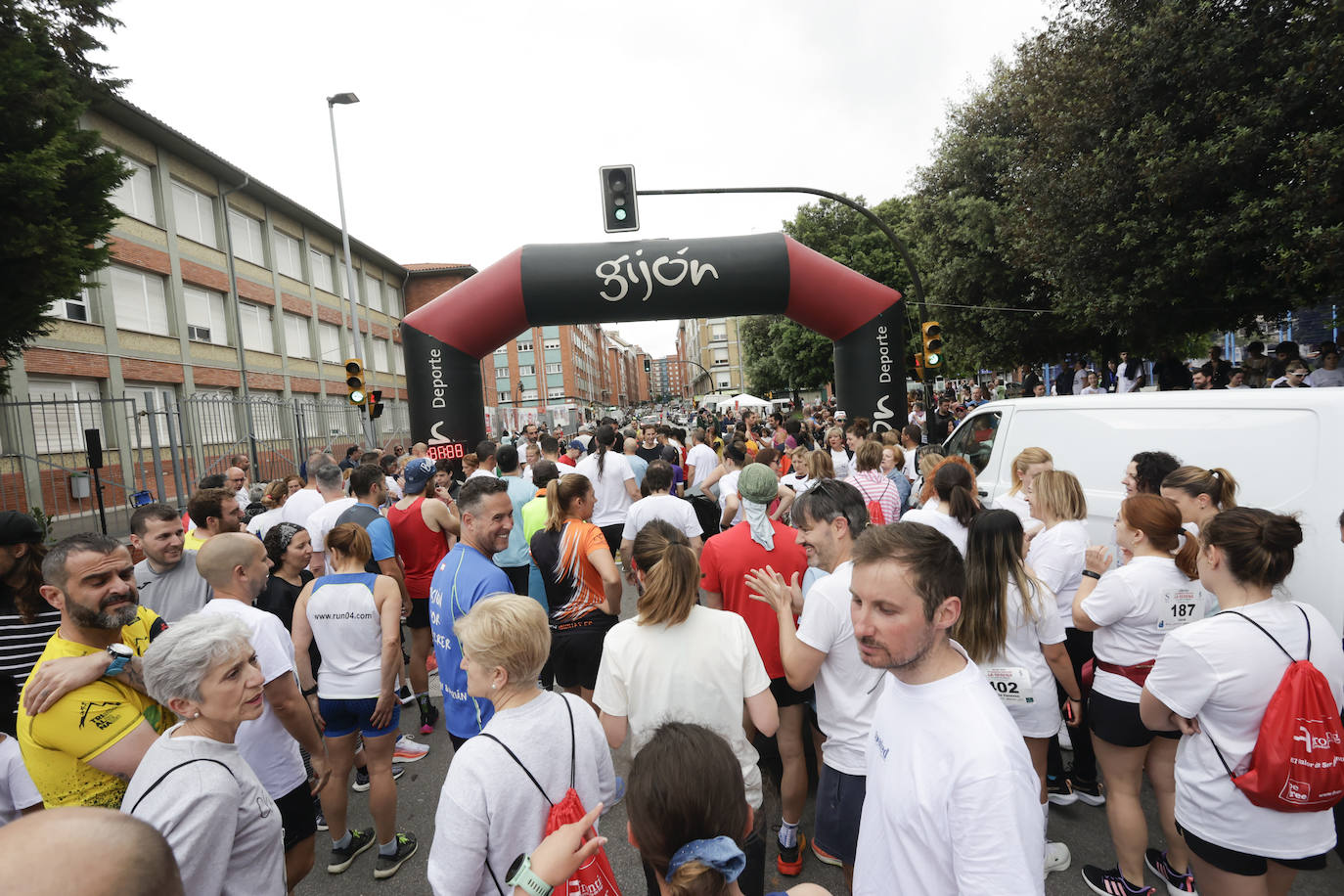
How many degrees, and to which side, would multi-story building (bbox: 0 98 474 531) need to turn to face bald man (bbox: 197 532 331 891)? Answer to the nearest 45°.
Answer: approximately 45° to its right

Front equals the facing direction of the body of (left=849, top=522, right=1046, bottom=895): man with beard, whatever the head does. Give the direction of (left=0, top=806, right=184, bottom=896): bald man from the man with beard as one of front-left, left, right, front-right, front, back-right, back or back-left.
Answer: front

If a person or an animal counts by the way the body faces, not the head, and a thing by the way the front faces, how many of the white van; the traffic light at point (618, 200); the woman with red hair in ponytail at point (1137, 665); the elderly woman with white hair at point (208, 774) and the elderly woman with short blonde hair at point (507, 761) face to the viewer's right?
1

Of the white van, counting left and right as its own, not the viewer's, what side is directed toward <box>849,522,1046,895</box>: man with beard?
left

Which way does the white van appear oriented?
to the viewer's left

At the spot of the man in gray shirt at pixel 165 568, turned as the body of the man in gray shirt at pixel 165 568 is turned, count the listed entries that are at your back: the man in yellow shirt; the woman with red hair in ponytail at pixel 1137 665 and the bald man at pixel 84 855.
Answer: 0

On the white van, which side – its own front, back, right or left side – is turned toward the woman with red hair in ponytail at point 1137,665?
left

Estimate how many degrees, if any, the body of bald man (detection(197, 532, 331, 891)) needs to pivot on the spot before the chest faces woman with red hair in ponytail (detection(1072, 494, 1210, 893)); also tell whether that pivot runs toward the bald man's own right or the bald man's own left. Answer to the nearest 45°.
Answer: approximately 90° to the bald man's own right

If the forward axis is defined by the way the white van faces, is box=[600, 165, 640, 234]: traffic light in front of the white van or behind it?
in front

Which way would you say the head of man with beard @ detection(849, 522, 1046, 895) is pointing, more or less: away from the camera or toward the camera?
toward the camera

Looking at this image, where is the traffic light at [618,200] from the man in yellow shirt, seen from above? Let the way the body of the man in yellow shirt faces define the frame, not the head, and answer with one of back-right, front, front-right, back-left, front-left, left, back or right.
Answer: left

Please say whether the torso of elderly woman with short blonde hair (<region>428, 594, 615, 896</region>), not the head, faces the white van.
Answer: no

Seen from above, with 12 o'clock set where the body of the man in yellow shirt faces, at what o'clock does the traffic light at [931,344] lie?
The traffic light is roughly at 10 o'clock from the man in yellow shirt.

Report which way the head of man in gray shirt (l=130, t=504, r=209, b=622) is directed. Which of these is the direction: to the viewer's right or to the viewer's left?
to the viewer's right

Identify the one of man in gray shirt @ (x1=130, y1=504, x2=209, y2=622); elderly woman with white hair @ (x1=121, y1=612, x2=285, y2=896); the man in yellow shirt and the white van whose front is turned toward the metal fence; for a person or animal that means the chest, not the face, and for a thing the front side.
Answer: the white van

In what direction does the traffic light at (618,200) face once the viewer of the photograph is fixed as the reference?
facing the viewer

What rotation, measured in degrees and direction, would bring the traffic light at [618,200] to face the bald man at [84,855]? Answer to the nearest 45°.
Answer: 0° — it already faces them

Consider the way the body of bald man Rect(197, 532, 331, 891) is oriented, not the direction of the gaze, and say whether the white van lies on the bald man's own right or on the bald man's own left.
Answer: on the bald man's own right

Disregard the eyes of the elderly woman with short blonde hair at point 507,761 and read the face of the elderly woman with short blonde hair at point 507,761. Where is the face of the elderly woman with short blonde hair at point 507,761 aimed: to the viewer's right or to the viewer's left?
to the viewer's left

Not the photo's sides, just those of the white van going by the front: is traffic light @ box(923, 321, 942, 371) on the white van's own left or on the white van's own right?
on the white van's own right
